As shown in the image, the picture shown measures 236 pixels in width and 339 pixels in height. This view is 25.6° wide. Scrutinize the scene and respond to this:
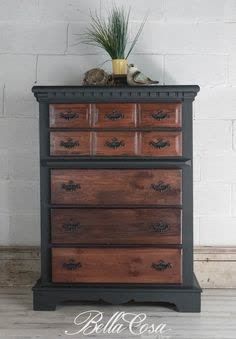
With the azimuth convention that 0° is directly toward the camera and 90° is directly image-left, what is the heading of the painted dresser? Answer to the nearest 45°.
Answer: approximately 0°
